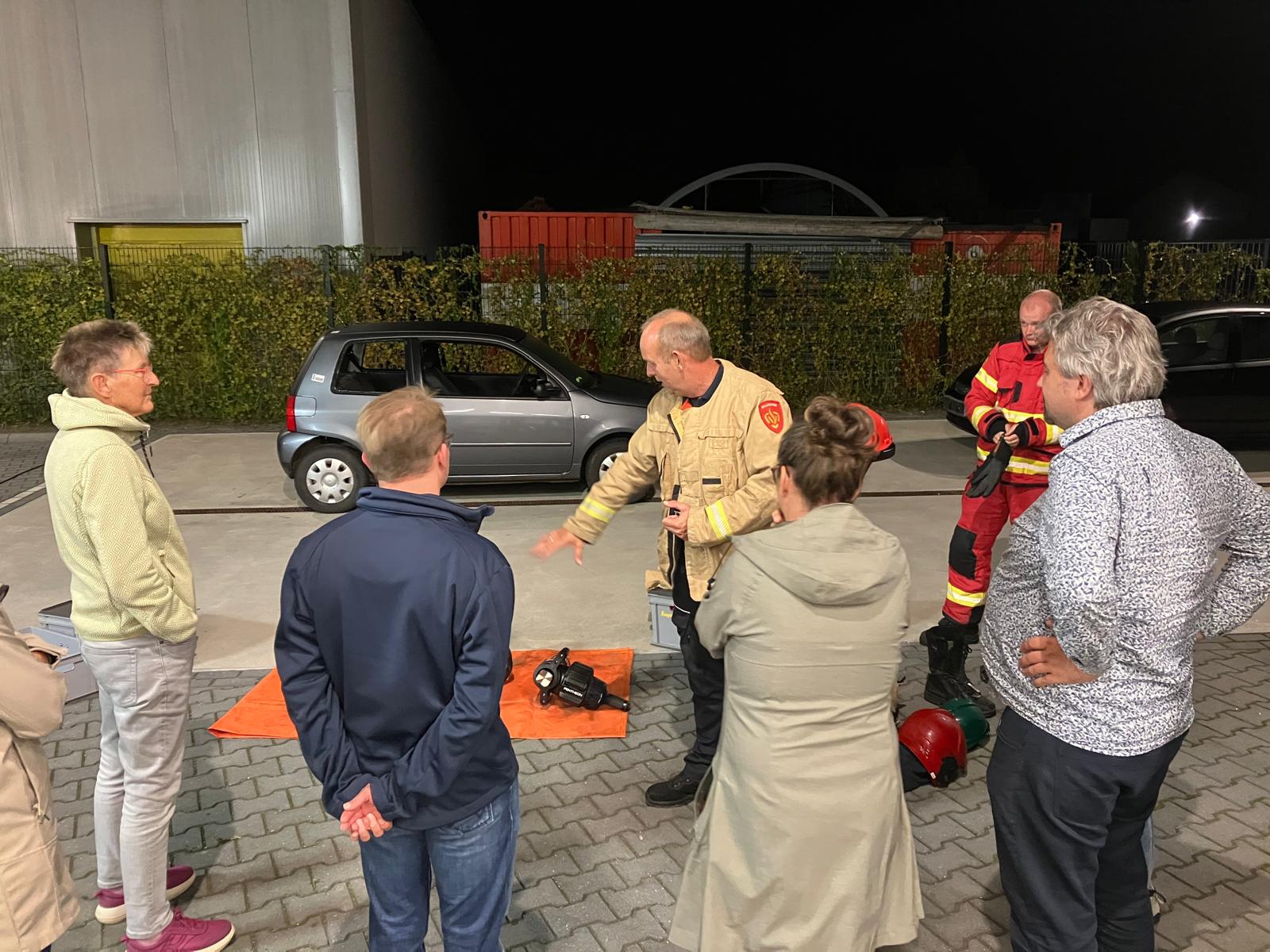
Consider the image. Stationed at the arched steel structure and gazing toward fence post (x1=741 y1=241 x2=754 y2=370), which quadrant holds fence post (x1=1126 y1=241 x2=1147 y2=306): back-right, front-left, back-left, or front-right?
front-left

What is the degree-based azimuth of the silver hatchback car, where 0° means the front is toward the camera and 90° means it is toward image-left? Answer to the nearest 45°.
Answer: approximately 270°

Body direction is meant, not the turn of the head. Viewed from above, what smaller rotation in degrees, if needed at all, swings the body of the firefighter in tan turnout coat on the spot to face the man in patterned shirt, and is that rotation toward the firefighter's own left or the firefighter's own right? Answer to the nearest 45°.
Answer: approximately 90° to the firefighter's own left

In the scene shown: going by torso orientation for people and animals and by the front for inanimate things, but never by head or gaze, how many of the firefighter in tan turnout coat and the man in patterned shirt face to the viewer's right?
0

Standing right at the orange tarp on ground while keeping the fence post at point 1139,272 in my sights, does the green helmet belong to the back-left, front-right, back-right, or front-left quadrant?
front-right

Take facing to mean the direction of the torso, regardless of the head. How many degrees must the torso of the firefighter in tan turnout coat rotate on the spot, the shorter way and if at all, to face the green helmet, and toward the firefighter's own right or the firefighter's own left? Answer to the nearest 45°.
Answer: approximately 135° to the firefighter's own left

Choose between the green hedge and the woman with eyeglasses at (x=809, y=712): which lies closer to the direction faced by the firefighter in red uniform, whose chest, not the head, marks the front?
the woman with eyeglasses

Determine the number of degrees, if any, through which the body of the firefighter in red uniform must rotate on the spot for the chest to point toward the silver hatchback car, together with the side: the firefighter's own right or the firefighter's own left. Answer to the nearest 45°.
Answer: approximately 90° to the firefighter's own right

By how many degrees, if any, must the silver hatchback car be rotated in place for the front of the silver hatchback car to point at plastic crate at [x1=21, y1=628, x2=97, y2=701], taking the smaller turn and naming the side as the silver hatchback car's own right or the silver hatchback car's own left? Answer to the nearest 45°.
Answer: approximately 135° to the silver hatchback car's own right

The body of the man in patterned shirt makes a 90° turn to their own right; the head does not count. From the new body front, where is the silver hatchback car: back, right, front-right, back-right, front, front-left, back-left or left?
left

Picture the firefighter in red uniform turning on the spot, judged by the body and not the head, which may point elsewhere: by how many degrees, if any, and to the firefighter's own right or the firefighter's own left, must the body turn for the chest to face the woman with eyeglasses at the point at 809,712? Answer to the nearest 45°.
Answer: approximately 45° to the firefighter's own left

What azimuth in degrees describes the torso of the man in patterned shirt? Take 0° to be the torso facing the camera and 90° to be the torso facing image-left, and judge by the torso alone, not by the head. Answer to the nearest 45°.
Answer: approximately 135°

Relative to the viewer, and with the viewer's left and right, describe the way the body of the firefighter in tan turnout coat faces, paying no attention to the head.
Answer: facing the viewer and to the left of the viewer

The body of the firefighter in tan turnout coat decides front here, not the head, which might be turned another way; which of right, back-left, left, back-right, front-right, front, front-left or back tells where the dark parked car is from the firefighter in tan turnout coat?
back

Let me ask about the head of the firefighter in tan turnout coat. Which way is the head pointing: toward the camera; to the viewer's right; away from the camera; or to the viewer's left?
to the viewer's left

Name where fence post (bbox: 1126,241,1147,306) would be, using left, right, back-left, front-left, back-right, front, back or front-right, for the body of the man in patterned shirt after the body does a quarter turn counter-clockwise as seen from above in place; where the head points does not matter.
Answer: back-right

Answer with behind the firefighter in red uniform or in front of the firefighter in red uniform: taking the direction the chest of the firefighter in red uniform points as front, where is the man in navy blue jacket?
in front
